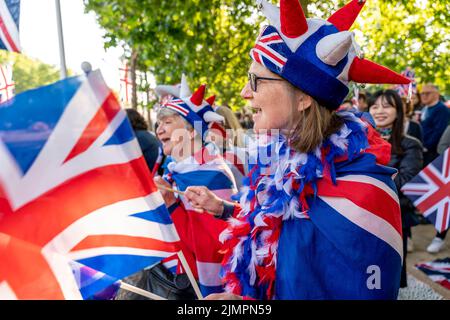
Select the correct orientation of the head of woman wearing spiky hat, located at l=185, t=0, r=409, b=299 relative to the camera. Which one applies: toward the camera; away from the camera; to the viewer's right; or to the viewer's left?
to the viewer's left

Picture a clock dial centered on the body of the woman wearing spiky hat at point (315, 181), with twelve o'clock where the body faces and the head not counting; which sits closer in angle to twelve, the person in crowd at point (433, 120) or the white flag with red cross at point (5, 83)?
the white flag with red cross

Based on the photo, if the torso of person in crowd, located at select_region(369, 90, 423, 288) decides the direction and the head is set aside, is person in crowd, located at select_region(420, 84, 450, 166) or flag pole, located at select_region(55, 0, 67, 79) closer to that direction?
the flag pole

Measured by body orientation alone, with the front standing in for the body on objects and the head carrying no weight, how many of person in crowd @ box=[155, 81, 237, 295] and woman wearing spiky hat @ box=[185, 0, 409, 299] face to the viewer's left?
2

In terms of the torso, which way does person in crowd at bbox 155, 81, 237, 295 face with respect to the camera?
to the viewer's left

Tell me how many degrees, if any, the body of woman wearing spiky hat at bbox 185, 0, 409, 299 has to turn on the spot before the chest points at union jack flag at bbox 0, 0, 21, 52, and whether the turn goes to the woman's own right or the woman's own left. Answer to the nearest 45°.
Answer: approximately 45° to the woman's own right

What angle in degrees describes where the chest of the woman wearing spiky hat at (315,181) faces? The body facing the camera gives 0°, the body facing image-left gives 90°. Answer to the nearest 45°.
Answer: approximately 90°

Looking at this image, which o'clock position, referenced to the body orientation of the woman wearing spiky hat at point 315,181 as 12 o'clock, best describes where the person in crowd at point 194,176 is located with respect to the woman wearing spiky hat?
The person in crowd is roughly at 2 o'clock from the woman wearing spiky hat.
